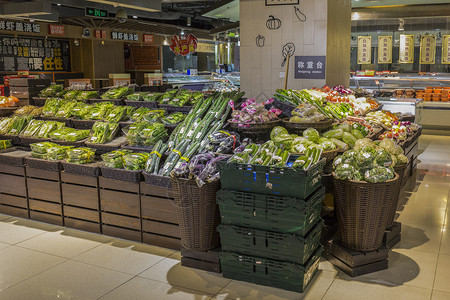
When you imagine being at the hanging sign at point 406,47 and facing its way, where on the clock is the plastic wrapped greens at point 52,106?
The plastic wrapped greens is roughly at 1 o'clock from the hanging sign.

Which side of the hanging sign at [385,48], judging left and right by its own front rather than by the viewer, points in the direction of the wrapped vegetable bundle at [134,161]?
front

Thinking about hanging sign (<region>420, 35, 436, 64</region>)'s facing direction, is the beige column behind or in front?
in front

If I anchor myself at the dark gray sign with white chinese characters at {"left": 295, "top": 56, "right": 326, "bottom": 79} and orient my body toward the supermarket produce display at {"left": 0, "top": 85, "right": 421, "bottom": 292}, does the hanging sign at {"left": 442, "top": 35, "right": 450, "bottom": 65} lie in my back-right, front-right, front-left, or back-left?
back-left

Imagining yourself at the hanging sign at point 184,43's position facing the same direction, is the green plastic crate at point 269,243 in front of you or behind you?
in front

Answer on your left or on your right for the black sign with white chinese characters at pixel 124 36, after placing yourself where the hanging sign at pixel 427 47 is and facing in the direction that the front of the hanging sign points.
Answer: on your right

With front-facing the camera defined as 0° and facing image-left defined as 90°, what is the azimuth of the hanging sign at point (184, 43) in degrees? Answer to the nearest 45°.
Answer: approximately 0°
